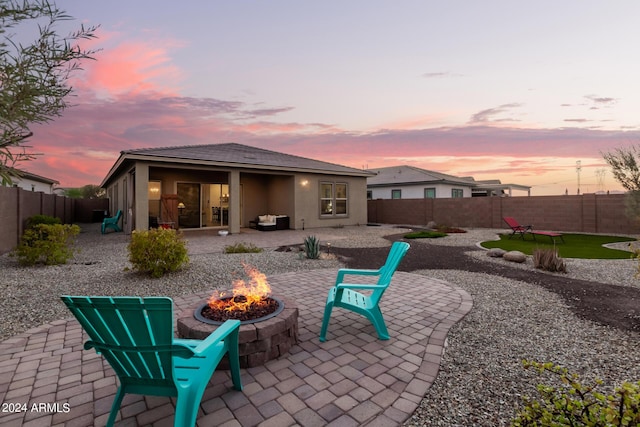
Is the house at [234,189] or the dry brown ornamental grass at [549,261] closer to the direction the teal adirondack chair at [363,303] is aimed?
the house

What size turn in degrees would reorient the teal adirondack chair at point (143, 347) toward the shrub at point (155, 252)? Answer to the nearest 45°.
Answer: approximately 45° to its left

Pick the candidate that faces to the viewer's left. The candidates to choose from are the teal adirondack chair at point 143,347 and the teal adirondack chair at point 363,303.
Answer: the teal adirondack chair at point 363,303

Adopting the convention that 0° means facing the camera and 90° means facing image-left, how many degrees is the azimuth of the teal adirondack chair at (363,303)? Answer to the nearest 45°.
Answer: approximately 90°

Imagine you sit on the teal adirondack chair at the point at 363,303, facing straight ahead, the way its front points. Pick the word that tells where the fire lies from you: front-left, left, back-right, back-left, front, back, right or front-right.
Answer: front

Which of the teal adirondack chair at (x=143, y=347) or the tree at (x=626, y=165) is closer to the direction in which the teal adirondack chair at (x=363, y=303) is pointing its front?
the teal adirondack chair

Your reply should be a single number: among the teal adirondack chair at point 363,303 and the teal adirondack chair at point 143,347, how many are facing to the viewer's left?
1

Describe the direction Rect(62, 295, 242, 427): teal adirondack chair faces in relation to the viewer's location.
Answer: facing away from the viewer and to the right of the viewer

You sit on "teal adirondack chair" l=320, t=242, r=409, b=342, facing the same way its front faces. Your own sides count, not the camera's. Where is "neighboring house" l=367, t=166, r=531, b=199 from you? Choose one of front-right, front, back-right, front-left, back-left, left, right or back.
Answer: right

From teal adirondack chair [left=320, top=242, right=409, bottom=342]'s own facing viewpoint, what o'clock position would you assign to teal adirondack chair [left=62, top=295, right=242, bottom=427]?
teal adirondack chair [left=62, top=295, right=242, bottom=427] is roughly at 10 o'clock from teal adirondack chair [left=320, top=242, right=409, bottom=342].

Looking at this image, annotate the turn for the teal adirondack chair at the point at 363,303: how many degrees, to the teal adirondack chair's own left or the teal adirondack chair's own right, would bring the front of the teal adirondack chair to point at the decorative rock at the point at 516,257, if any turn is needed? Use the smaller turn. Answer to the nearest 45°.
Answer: approximately 135° to the teal adirondack chair's own right

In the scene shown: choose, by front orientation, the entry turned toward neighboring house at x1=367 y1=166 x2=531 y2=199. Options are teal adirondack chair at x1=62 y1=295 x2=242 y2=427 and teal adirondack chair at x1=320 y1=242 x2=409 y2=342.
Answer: teal adirondack chair at x1=62 y1=295 x2=242 y2=427
